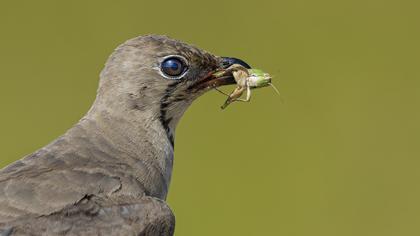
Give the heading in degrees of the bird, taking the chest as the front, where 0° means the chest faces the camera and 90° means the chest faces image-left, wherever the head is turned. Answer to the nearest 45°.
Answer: approximately 270°
